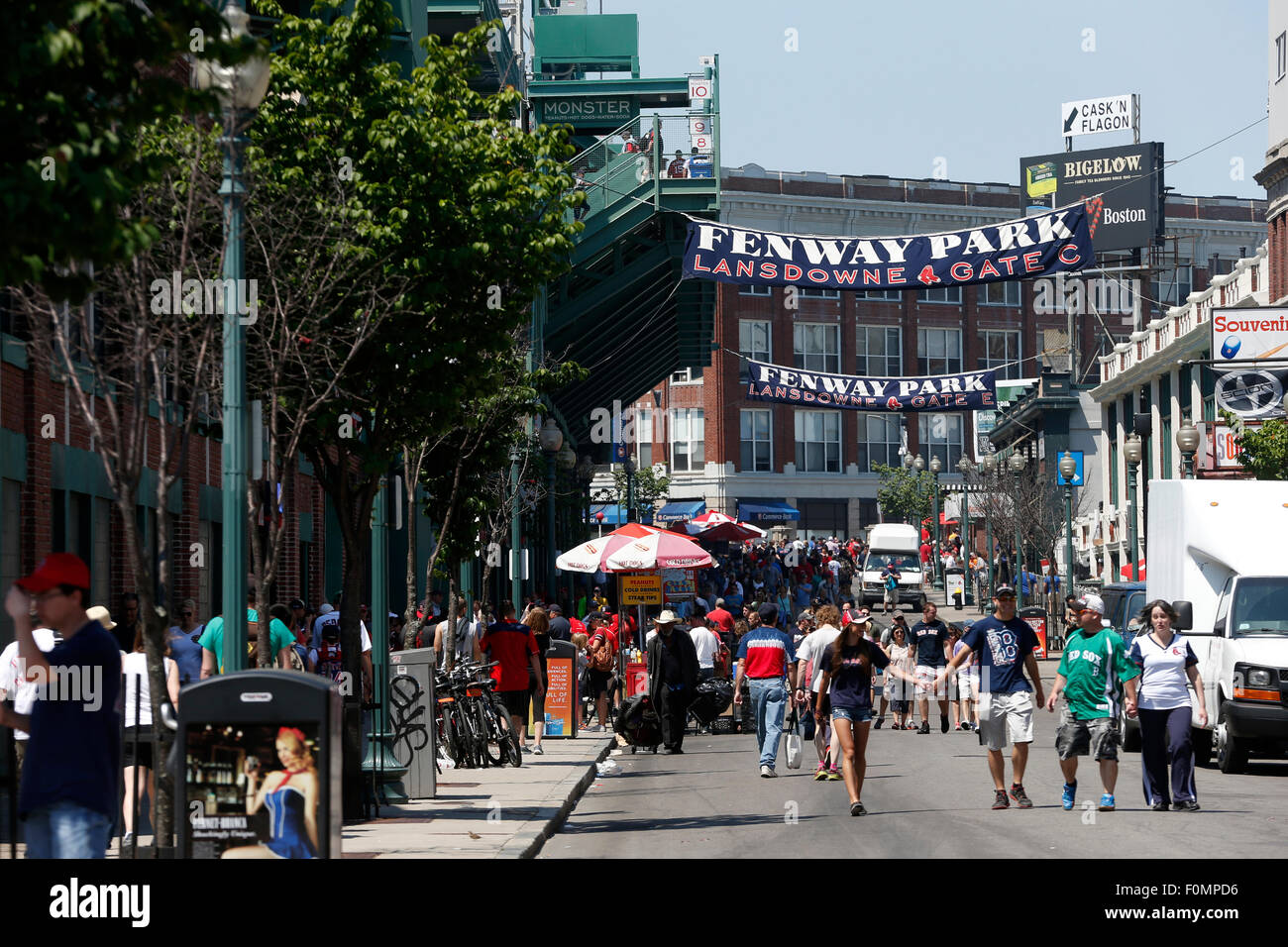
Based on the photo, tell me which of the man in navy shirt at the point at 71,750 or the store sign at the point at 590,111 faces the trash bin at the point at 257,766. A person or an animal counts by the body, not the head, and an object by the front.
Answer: the store sign

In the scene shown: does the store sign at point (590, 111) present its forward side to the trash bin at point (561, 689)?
yes

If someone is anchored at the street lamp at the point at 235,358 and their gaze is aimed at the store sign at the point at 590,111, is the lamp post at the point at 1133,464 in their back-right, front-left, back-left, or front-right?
front-right

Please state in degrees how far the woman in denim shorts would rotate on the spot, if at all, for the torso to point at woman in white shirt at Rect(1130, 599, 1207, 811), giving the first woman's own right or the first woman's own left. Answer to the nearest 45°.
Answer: approximately 90° to the first woman's own left

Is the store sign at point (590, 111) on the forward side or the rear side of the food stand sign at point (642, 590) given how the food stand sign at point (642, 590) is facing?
on the rear side

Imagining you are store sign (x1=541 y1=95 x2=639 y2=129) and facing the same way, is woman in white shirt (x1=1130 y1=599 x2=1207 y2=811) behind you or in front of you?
in front

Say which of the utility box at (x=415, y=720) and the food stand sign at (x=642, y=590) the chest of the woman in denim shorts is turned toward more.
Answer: the utility box

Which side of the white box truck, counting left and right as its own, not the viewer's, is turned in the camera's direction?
front

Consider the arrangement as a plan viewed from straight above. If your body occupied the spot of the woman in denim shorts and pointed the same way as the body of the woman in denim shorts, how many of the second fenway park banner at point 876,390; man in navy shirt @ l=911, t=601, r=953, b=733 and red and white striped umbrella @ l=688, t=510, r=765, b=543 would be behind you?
3

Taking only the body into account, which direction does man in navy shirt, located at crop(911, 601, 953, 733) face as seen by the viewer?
toward the camera

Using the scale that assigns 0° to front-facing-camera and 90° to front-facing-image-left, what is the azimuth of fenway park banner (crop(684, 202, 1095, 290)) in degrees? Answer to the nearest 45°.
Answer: approximately 0°

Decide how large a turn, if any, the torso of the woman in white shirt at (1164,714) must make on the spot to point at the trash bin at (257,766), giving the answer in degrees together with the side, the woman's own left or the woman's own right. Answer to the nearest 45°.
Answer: approximately 45° to the woman's own right

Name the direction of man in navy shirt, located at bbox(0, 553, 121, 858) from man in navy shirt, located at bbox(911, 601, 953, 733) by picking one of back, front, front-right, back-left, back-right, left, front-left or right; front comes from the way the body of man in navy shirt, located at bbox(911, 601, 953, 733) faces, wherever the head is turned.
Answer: front

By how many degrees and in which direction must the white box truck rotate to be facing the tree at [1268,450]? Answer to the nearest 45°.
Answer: approximately 180°
